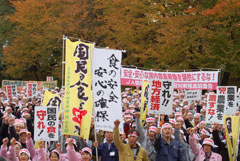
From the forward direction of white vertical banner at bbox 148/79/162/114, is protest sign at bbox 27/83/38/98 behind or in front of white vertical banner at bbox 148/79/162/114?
behind

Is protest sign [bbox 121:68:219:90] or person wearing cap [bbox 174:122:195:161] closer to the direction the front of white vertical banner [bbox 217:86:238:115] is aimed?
the person wearing cap

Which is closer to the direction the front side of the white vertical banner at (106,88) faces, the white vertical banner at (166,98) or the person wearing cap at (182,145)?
the person wearing cap

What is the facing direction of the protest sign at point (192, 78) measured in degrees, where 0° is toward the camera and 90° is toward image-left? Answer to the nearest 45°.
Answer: approximately 0°

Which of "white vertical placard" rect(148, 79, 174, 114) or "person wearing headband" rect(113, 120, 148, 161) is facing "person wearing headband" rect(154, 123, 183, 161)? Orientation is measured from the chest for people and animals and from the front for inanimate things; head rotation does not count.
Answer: the white vertical placard

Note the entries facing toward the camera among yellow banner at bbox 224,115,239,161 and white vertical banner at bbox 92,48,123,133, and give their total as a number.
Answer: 2
